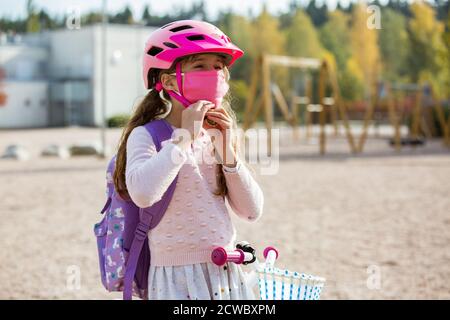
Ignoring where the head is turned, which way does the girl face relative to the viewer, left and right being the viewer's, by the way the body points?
facing the viewer and to the right of the viewer

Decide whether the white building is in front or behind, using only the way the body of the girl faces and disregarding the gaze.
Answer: behind

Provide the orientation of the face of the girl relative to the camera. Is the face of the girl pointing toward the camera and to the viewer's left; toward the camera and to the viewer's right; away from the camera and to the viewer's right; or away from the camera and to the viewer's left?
toward the camera and to the viewer's right
